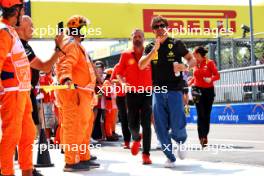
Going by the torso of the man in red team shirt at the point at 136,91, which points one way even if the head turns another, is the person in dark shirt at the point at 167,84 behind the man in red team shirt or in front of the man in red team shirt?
in front

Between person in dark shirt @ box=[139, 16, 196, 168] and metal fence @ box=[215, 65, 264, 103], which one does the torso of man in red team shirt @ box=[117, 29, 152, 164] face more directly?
the person in dark shirt

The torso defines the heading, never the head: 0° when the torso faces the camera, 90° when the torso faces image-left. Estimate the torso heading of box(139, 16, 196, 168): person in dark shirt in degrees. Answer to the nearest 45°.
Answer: approximately 0°

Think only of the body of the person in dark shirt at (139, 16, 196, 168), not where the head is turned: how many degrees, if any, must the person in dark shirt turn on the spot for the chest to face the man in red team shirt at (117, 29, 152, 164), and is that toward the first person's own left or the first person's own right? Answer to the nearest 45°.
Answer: approximately 135° to the first person's own right

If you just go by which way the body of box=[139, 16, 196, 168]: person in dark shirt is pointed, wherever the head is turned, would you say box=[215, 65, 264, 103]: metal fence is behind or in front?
behind

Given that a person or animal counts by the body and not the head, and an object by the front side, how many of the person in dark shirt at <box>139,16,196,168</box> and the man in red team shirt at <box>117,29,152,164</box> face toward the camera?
2

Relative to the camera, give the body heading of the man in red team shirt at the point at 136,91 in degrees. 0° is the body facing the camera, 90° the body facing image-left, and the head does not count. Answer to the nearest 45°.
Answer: approximately 0°
